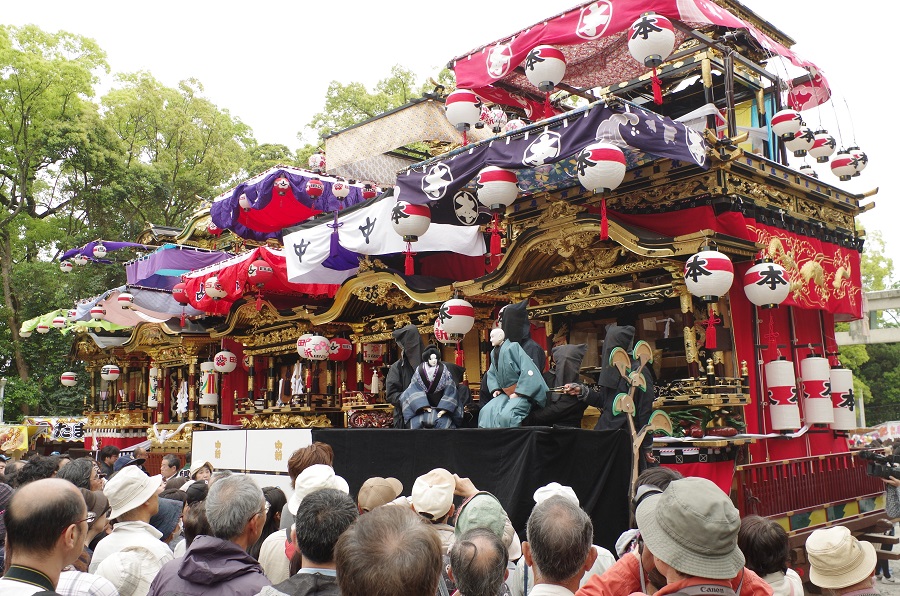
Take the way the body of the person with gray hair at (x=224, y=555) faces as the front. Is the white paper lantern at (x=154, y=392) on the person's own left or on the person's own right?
on the person's own left

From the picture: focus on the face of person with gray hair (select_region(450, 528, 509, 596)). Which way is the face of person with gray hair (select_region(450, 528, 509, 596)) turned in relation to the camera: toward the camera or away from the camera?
away from the camera

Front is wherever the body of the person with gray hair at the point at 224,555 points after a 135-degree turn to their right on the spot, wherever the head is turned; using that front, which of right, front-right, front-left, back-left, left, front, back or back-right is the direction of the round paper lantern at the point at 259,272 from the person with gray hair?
back

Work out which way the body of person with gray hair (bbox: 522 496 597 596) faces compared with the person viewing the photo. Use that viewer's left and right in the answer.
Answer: facing away from the viewer

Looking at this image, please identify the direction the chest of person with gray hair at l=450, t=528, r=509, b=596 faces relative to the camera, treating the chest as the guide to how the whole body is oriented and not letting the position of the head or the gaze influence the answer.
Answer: away from the camera

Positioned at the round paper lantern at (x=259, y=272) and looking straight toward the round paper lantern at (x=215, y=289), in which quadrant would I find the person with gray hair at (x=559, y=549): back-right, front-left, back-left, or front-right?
back-left

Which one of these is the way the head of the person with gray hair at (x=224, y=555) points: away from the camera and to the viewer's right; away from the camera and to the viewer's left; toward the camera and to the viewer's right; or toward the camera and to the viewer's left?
away from the camera and to the viewer's right

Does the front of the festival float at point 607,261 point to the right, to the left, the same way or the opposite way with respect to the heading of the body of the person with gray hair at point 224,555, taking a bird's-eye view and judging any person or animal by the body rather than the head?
the opposite way

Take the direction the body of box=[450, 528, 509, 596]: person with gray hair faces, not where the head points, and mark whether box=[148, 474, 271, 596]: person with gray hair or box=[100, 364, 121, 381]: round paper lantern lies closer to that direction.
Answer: the round paper lantern

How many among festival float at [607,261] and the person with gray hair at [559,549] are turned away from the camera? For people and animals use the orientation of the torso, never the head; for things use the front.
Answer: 1

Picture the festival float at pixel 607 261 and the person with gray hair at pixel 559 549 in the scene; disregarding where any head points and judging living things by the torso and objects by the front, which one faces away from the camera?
the person with gray hair

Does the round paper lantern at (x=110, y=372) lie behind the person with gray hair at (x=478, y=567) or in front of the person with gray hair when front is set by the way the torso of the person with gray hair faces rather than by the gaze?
in front

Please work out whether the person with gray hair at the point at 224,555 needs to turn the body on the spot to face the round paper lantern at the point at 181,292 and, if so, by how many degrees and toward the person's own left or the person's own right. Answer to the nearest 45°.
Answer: approximately 45° to the person's own left

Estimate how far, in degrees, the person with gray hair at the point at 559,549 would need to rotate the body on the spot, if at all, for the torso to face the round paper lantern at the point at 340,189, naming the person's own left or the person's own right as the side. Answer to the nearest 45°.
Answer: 0° — they already face it

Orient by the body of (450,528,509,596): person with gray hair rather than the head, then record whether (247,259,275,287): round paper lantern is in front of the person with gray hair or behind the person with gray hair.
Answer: in front

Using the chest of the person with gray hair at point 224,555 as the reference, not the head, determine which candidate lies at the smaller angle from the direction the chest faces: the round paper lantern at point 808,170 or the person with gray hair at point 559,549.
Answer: the round paper lantern

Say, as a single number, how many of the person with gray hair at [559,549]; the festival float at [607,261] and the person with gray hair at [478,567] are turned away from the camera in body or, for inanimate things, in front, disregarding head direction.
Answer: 2

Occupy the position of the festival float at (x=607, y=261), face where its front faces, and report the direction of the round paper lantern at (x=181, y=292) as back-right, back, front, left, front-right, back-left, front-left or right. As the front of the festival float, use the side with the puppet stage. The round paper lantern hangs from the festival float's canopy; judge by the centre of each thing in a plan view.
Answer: right
